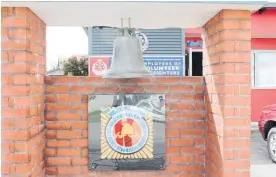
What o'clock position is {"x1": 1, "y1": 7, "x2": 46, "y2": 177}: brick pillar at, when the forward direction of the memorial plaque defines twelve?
The brick pillar is roughly at 2 o'clock from the memorial plaque.

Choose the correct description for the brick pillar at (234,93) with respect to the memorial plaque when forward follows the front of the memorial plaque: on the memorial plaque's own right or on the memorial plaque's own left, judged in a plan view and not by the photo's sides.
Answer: on the memorial plaque's own left

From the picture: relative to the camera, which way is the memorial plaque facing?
toward the camera

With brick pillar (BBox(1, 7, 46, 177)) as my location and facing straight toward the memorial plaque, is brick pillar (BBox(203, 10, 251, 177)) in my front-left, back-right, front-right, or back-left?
front-right
